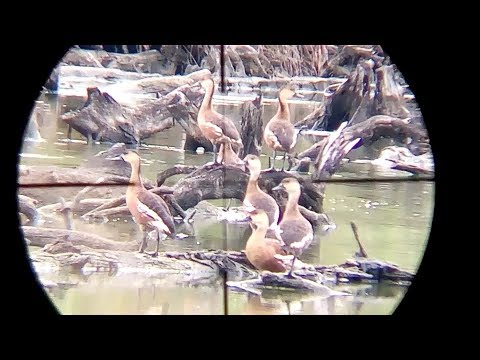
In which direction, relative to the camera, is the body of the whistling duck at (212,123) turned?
to the viewer's left

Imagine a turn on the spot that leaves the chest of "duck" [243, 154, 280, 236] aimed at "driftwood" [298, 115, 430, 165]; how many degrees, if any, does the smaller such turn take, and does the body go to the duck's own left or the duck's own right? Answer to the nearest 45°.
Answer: approximately 180°

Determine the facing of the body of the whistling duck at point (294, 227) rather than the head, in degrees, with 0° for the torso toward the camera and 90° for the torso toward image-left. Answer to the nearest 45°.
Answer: approximately 45°

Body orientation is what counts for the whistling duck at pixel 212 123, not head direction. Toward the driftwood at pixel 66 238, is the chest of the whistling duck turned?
yes

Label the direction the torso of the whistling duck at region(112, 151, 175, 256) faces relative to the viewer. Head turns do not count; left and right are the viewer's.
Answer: facing to the left of the viewer
